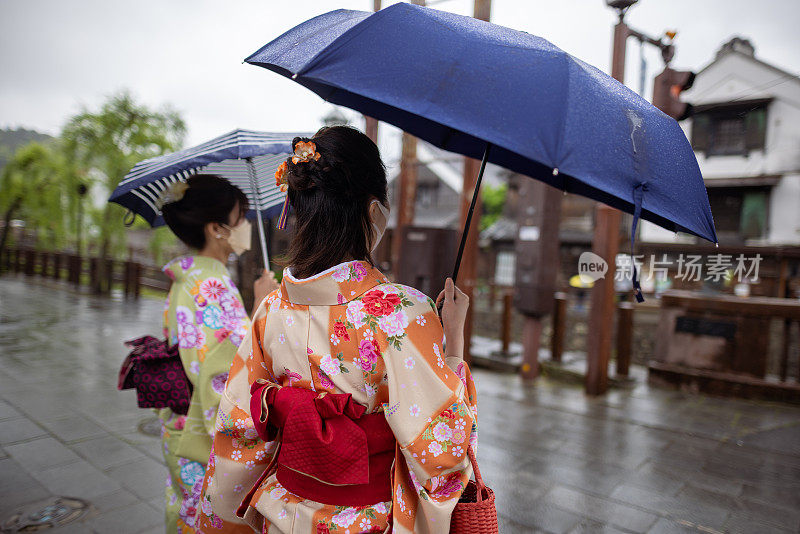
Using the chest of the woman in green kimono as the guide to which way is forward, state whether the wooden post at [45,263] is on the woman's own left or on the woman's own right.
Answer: on the woman's own left

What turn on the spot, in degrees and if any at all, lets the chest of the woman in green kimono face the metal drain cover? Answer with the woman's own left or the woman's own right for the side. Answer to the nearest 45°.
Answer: approximately 135° to the woman's own left

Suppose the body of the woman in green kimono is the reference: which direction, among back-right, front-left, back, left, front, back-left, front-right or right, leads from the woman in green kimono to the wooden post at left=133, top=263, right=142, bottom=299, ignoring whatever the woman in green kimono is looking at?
left

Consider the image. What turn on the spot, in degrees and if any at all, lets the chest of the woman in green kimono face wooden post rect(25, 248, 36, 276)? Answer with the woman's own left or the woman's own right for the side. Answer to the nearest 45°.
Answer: approximately 90° to the woman's own left

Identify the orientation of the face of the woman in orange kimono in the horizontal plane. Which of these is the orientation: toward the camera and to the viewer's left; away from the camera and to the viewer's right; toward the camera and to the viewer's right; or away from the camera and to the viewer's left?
away from the camera and to the viewer's right

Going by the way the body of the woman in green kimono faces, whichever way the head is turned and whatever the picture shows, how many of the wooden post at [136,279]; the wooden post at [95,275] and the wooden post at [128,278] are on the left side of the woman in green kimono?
3

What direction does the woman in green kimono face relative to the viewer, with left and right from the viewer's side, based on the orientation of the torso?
facing to the right of the viewer

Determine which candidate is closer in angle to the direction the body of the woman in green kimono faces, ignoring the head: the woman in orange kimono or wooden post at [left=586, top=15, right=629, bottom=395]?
the wooden post

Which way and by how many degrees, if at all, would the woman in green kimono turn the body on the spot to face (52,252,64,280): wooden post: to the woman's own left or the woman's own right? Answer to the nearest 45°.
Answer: approximately 90° to the woman's own left

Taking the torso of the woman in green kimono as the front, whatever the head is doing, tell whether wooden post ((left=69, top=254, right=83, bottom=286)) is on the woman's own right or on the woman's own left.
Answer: on the woman's own left

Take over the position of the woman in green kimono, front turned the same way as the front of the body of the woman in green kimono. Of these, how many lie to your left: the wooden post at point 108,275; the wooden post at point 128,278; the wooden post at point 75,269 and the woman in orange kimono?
3

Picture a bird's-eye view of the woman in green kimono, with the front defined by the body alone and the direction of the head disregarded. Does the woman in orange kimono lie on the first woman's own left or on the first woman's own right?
on the first woman's own right

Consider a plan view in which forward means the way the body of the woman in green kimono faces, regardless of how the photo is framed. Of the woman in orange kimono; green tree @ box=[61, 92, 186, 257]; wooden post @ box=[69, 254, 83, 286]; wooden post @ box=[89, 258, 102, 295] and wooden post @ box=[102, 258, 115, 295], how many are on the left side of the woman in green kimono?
4
